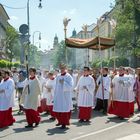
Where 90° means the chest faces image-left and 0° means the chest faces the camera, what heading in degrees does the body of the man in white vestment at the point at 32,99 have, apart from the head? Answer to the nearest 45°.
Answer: approximately 45°

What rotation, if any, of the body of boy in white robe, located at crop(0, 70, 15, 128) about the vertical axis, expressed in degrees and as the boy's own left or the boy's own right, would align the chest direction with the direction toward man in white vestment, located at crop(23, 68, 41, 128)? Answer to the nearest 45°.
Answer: approximately 90° to the boy's own left

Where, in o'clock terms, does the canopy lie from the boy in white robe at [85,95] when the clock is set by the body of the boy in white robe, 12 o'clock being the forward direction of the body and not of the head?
The canopy is roughly at 6 o'clock from the boy in white robe.

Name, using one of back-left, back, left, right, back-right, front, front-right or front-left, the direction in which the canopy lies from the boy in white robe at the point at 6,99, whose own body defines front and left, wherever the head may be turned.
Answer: back

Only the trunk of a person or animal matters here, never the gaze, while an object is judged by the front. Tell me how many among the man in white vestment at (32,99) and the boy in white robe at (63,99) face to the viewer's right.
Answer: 0

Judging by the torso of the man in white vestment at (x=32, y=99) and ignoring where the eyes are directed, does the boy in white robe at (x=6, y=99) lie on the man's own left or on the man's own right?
on the man's own right

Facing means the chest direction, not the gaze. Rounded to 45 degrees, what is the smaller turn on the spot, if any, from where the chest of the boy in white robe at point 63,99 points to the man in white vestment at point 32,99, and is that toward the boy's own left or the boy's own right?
approximately 45° to the boy's own right
